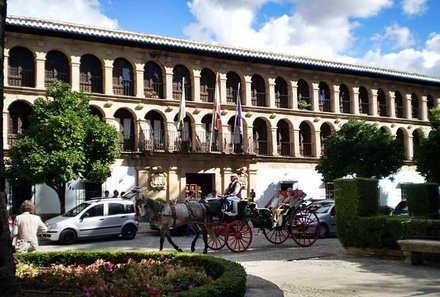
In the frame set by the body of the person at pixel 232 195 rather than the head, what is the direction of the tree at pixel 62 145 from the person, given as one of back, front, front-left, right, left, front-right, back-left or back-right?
front-right

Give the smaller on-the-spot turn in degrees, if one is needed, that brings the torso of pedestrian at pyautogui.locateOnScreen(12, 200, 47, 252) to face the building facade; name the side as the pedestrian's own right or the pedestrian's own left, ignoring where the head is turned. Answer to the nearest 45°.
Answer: approximately 45° to the pedestrian's own right

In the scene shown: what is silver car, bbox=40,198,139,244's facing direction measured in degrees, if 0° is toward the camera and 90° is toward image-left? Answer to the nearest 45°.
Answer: approximately 90°

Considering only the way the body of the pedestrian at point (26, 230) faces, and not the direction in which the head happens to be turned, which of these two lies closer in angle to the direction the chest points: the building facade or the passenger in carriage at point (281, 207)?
the building facade

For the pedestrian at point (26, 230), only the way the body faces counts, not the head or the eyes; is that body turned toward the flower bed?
no

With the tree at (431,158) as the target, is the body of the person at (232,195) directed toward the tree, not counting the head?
no

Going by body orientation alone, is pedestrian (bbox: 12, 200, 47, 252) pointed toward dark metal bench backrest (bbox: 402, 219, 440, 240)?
no

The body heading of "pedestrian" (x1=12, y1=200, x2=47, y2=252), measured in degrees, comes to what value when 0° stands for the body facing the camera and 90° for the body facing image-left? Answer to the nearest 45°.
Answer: approximately 180°

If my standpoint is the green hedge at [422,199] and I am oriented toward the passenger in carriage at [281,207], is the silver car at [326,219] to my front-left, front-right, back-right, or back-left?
front-right

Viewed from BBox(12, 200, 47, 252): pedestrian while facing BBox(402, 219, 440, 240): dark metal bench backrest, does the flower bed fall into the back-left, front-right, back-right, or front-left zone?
front-right

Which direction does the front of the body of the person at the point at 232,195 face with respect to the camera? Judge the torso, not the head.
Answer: to the viewer's left

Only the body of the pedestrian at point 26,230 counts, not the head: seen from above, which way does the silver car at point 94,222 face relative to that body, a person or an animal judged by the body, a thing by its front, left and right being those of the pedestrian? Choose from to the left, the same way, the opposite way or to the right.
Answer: to the left

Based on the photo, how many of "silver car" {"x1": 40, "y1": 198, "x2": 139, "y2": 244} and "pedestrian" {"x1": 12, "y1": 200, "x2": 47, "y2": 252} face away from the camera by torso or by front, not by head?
1

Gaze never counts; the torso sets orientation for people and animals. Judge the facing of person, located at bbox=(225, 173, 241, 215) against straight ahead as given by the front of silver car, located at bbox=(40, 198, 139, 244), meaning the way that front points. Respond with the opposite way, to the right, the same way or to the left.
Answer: the same way

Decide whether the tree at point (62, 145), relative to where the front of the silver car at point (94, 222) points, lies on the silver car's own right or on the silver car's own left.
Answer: on the silver car's own right
